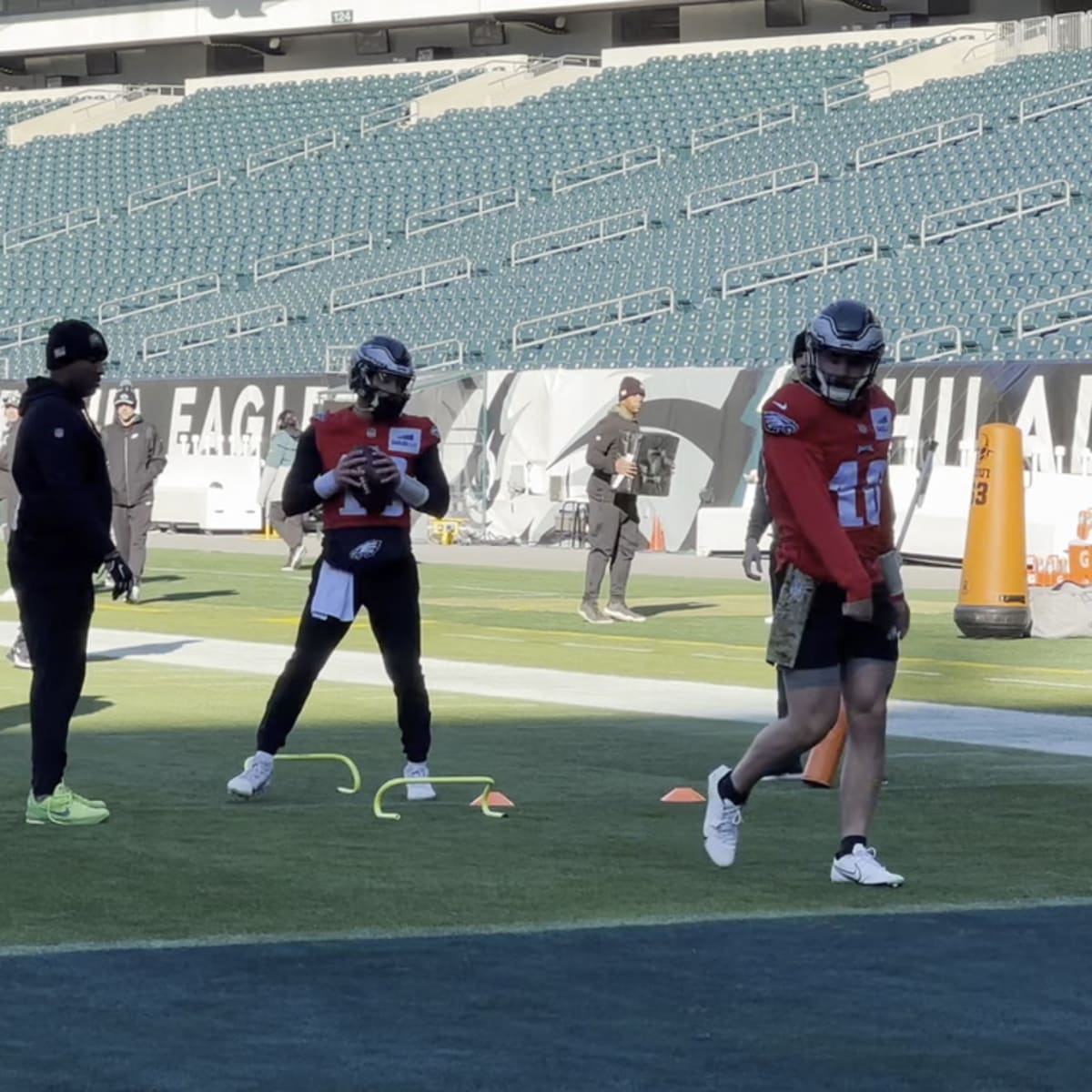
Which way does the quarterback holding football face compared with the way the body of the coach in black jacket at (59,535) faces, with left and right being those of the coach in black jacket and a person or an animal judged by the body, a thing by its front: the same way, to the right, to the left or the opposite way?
to the right

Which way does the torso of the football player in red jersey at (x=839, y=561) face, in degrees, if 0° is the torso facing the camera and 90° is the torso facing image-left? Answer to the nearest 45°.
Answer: approximately 315°

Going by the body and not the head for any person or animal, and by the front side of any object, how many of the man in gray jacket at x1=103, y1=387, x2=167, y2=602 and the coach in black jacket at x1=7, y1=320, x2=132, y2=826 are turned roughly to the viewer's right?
1

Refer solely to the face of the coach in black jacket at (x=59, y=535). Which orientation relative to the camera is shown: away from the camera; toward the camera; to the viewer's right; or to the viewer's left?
to the viewer's right

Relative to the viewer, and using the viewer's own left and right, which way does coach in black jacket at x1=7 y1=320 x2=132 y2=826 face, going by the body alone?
facing to the right of the viewer

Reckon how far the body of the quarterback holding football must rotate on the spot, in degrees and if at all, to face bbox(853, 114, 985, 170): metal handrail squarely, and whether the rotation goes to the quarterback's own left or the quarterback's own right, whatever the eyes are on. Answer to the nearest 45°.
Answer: approximately 180°
